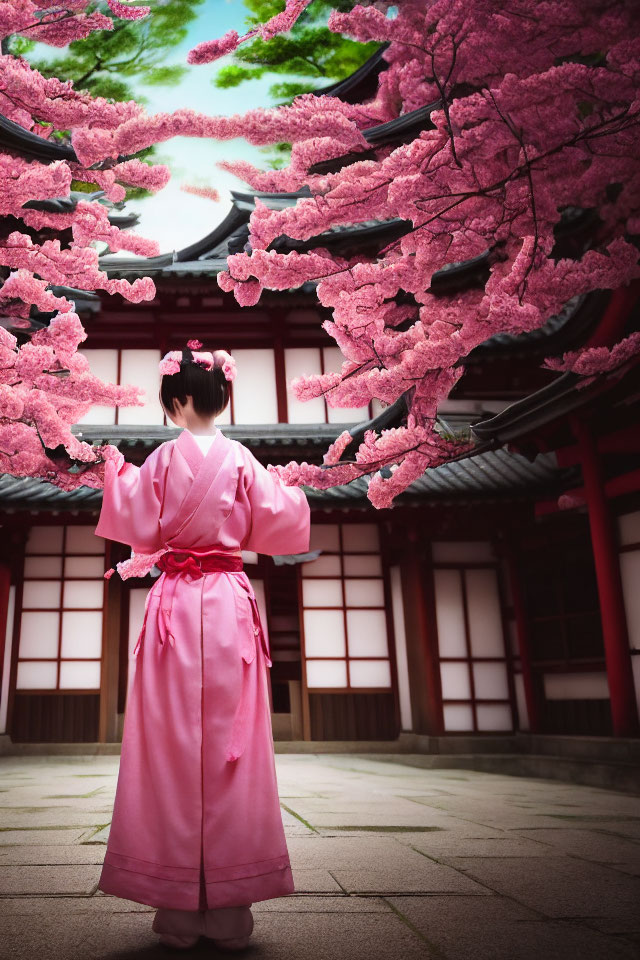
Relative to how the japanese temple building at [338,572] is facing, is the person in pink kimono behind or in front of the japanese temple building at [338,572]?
in front

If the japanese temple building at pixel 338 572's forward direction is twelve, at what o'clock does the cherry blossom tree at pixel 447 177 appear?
The cherry blossom tree is roughly at 12 o'clock from the japanese temple building.

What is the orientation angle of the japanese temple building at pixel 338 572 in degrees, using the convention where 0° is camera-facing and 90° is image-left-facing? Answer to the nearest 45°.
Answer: approximately 0°

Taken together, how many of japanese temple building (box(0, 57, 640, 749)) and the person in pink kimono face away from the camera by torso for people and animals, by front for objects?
1

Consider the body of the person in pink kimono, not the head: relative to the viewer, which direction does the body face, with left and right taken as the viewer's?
facing away from the viewer

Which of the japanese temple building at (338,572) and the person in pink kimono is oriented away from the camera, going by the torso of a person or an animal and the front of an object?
the person in pink kimono

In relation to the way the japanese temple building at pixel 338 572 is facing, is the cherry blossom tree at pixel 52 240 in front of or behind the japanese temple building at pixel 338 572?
in front

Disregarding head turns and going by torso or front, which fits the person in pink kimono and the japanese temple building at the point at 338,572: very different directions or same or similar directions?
very different directions

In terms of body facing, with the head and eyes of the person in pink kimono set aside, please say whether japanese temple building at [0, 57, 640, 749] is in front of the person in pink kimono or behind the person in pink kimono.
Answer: in front
